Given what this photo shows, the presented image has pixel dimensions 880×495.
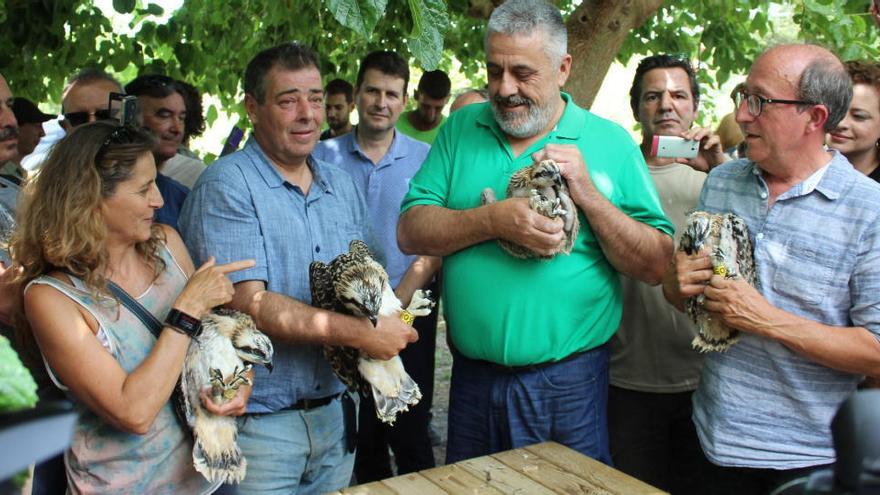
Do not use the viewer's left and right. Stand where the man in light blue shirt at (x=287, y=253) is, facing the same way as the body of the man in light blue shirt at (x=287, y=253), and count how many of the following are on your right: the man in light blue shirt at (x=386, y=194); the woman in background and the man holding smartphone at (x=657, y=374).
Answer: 0

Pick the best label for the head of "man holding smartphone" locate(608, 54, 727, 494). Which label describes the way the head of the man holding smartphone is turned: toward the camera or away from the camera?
toward the camera

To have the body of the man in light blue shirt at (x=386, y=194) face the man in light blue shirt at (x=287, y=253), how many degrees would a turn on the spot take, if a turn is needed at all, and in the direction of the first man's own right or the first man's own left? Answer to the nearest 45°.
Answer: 0° — they already face them

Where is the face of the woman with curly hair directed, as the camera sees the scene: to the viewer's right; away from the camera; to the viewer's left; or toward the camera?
to the viewer's right

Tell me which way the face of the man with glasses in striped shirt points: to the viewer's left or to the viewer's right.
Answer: to the viewer's left

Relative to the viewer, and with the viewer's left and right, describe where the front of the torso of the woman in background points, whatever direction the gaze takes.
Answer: facing the viewer and to the left of the viewer

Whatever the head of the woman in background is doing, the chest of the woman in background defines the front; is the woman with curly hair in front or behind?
in front

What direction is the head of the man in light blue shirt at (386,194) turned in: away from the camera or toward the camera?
toward the camera

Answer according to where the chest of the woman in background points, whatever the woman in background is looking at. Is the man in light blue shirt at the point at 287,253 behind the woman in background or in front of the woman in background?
in front

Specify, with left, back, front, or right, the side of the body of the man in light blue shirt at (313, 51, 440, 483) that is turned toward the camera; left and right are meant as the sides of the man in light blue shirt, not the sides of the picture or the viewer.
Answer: front

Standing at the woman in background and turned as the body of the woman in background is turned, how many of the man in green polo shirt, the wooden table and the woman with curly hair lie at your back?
0

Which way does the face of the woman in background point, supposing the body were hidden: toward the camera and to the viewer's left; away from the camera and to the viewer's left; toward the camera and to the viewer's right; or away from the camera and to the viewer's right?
toward the camera and to the viewer's left

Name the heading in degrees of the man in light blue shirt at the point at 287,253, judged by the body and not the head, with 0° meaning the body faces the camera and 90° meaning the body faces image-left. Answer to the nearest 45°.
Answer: approximately 315°

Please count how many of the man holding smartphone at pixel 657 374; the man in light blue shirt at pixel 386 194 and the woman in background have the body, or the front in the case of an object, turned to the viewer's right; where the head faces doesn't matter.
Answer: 0

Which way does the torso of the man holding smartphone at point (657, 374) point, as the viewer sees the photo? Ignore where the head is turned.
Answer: toward the camera
